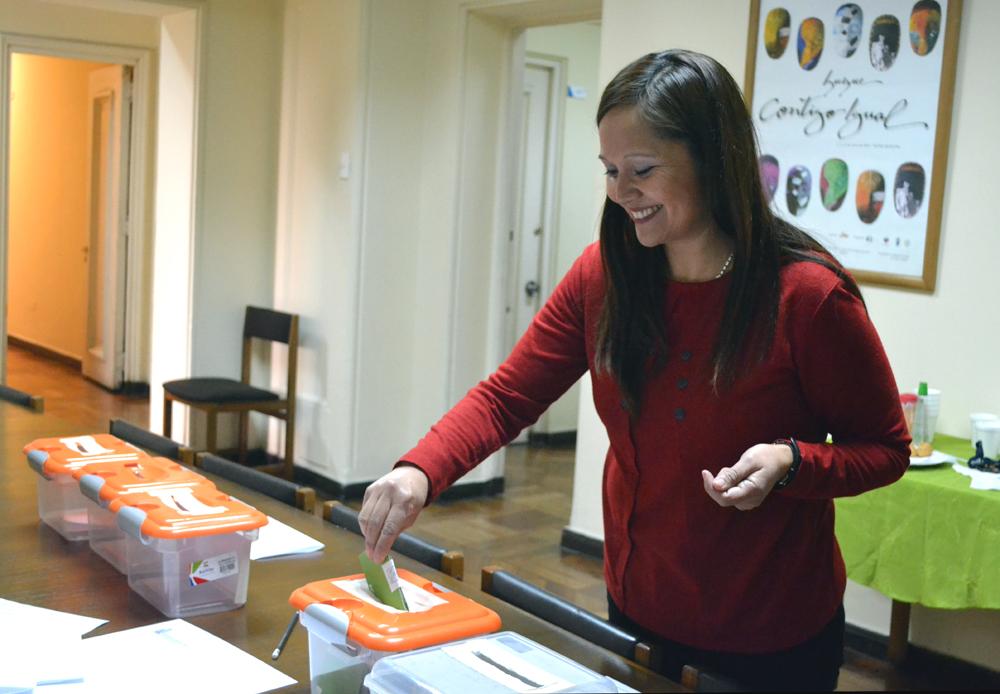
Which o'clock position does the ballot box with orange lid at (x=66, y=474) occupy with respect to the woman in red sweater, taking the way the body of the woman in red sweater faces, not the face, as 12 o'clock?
The ballot box with orange lid is roughly at 2 o'clock from the woman in red sweater.

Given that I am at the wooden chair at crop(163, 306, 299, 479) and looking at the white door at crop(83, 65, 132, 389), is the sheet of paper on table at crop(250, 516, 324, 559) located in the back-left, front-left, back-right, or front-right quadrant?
back-left

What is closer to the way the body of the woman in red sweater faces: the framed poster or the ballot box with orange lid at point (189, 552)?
the ballot box with orange lid

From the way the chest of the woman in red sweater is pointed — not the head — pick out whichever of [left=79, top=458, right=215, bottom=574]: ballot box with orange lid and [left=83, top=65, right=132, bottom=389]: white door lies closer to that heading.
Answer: the ballot box with orange lid

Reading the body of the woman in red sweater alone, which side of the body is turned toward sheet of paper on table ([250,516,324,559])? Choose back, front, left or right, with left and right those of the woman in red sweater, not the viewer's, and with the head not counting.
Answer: right

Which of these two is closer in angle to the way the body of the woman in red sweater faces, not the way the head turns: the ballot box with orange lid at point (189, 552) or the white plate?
the ballot box with orange lid

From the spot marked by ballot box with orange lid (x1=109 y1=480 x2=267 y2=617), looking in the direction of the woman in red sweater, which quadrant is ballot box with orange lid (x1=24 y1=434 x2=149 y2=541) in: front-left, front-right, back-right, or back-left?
back-left

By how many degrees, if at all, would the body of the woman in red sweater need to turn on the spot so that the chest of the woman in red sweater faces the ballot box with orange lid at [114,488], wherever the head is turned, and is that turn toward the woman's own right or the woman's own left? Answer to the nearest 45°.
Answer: approximately 45° to the woman's own right

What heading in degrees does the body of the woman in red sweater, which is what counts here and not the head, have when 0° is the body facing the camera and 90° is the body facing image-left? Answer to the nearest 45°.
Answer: approximately 45°

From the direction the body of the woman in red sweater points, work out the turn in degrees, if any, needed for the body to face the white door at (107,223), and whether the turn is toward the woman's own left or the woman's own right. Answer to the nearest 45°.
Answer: approximately 90° to the woman's own right
